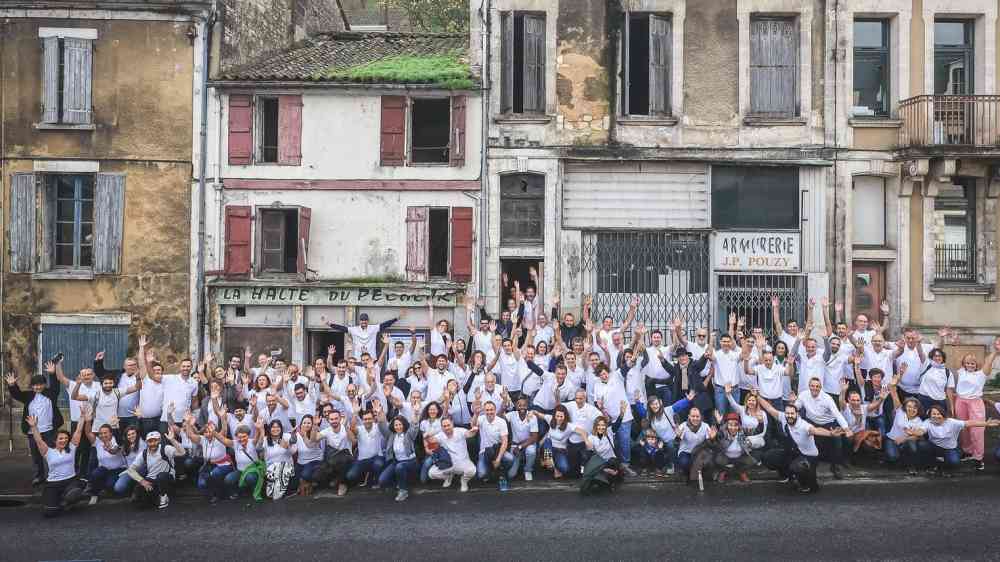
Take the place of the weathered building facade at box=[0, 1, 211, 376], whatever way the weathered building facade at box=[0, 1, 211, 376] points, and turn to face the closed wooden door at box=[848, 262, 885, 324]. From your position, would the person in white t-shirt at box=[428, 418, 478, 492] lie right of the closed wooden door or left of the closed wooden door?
right

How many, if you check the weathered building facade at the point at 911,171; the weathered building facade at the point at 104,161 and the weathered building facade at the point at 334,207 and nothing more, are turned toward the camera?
3

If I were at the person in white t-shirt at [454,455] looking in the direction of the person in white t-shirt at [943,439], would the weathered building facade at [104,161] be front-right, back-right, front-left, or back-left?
back-left

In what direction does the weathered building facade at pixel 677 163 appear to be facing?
toward the camera

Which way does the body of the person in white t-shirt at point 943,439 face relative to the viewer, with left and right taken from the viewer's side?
facing the viewer

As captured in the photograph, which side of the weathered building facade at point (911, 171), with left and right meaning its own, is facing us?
front

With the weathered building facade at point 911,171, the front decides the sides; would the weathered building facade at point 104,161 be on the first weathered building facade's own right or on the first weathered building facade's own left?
on the first weathered building facade's own right

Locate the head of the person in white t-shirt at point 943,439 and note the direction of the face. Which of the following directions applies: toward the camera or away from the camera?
toward the camera

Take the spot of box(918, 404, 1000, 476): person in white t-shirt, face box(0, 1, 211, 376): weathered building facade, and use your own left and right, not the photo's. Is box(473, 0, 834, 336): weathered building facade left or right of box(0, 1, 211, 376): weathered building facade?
right

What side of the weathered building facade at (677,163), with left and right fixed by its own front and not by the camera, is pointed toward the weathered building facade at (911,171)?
left

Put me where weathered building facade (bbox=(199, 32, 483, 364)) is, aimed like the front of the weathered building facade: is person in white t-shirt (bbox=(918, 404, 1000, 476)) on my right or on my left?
on my left

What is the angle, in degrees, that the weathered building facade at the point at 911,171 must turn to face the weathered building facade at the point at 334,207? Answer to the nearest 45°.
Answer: approximately 45° to its right

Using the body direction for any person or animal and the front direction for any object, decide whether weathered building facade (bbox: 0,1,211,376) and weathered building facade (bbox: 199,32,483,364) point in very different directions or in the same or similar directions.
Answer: same or similar directions

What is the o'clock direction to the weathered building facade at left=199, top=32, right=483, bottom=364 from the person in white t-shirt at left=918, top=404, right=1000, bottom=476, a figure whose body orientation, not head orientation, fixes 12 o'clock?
The weathered building facade is roughly at 3 o'clock from the person in white t-shirt.

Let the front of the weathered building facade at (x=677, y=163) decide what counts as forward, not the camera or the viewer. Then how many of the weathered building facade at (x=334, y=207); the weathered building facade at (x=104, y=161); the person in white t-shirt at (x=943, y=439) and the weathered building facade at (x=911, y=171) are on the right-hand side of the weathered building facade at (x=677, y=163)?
2
